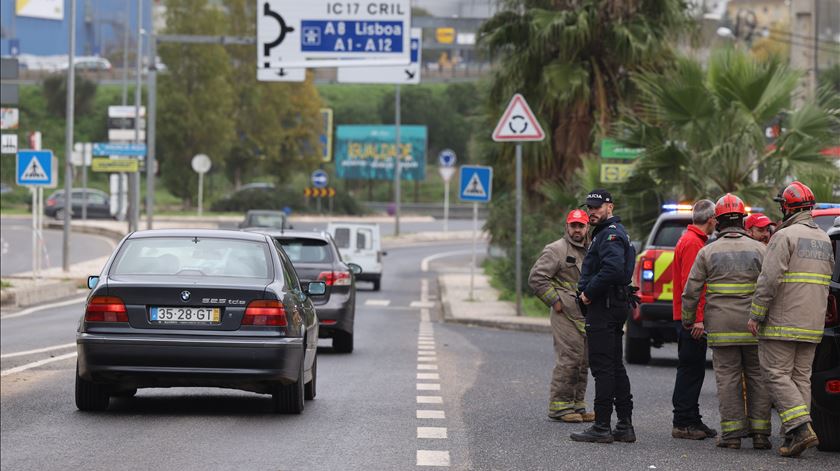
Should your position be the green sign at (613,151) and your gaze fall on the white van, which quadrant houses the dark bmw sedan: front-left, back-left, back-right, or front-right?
back-left

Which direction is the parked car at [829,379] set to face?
away from the camera

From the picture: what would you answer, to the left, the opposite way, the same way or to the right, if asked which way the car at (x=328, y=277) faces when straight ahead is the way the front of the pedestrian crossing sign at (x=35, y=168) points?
the opposite way

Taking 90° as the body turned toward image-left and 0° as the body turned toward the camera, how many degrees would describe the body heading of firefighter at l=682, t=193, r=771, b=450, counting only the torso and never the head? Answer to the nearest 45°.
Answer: approximately 180°

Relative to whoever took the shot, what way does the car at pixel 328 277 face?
facing away from the viewer

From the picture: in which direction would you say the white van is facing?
away from the camera

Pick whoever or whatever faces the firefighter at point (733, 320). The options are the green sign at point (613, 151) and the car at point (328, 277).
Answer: the green sign

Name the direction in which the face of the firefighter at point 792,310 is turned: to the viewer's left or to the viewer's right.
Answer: to the viewer's left

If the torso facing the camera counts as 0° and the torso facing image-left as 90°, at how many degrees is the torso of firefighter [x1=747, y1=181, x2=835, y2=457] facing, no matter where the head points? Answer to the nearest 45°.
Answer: approximately 135°
